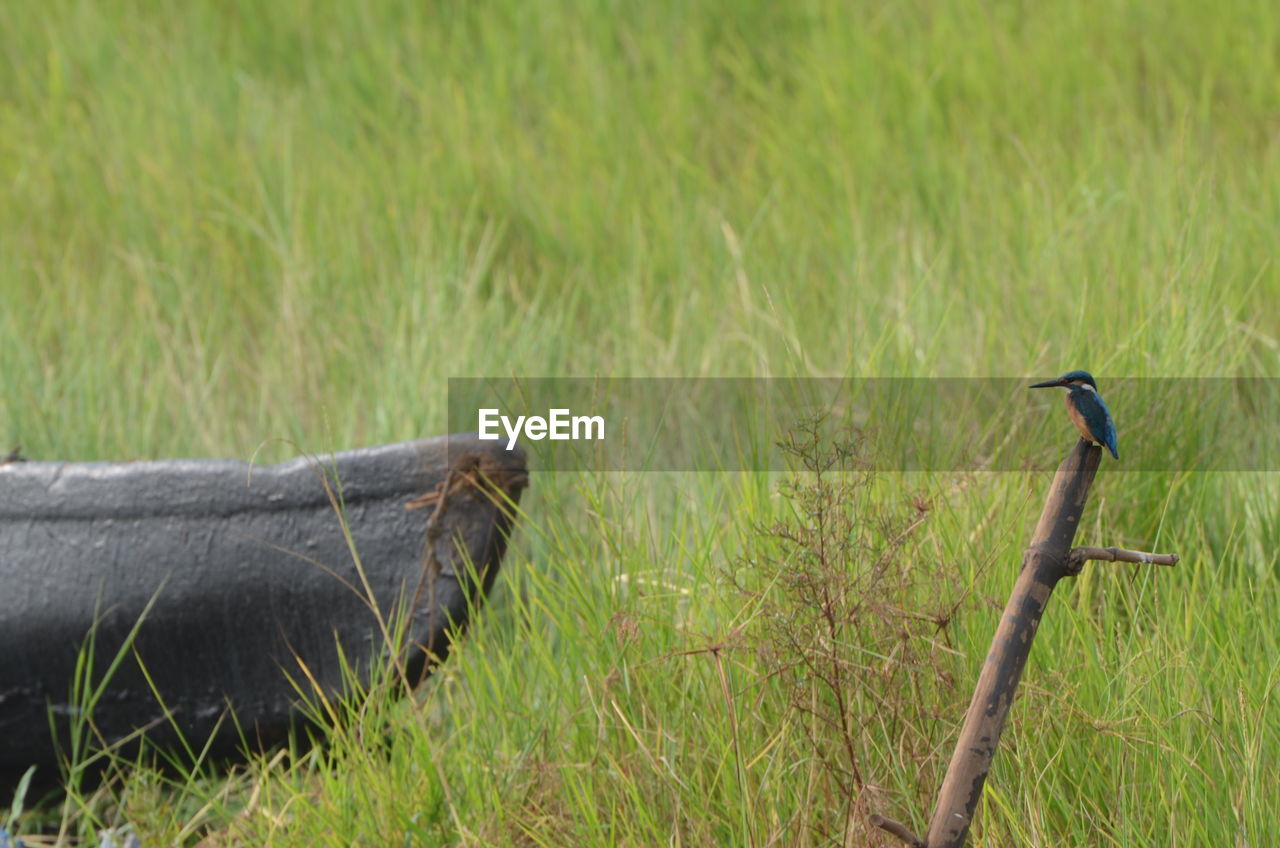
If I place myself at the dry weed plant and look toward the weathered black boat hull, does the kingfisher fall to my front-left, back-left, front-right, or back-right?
back-left

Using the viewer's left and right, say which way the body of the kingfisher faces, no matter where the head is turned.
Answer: facing to the left of the viewer
